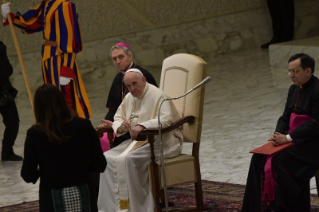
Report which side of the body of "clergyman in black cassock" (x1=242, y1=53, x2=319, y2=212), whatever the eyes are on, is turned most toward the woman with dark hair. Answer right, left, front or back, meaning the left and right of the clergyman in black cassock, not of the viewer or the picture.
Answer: front

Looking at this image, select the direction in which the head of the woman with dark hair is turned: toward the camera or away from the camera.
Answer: away from the camera

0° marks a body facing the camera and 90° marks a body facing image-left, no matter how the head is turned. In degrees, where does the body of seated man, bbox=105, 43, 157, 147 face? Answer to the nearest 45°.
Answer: approximately 45°

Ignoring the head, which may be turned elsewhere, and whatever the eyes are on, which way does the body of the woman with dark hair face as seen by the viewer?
away from the camera

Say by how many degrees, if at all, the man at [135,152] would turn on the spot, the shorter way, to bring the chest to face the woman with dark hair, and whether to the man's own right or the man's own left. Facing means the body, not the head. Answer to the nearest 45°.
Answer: approximately 45° to the man's own left

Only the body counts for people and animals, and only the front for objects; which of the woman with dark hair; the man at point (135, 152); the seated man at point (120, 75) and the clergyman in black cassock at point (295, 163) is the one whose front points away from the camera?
the woman with dark hair

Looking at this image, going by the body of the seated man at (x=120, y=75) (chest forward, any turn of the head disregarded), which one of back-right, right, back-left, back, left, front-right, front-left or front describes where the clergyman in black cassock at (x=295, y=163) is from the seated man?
left

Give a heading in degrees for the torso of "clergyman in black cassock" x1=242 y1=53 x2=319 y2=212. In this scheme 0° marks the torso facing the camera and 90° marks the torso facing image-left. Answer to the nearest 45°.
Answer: approximately 45°

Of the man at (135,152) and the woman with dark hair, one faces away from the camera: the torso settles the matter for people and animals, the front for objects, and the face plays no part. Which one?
the woman with dark hair

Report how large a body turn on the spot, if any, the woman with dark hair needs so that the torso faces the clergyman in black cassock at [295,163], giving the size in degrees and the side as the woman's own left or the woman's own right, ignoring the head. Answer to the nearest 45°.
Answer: approximately 90° to the woman's own right
